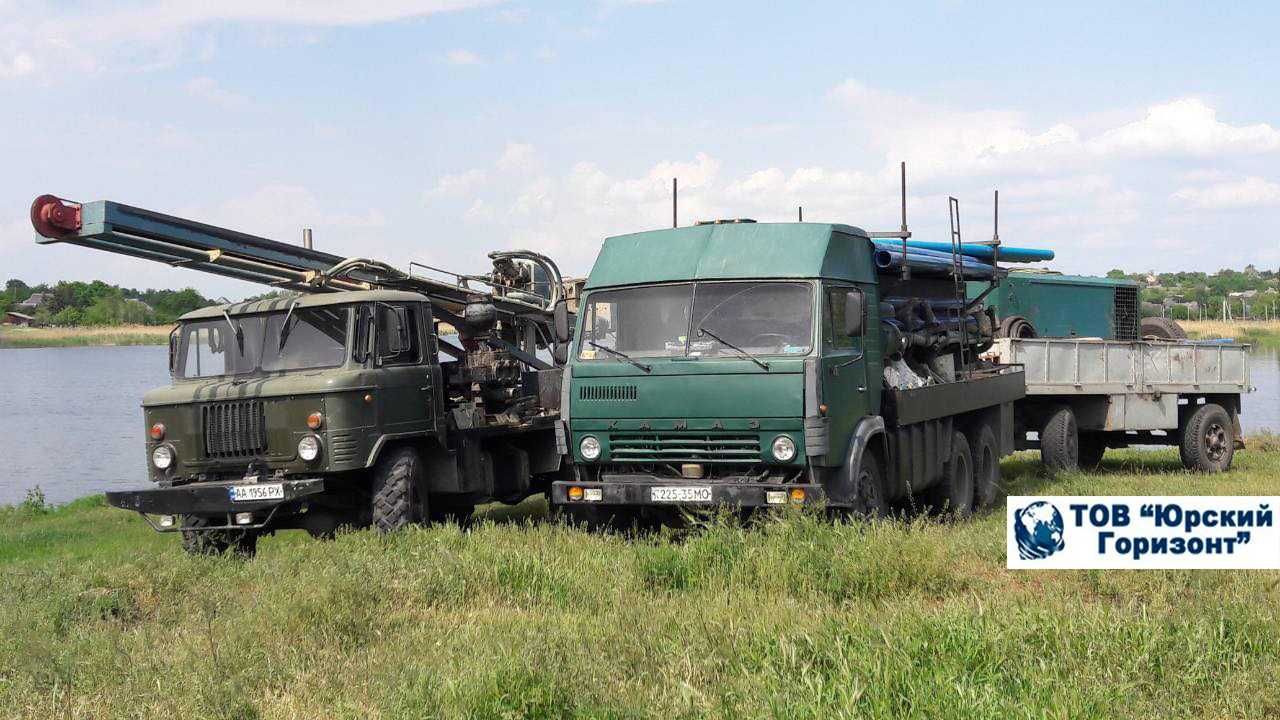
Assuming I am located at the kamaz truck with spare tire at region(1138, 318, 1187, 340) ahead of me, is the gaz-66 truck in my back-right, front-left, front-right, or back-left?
back-left

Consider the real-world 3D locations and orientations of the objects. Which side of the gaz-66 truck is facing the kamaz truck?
left

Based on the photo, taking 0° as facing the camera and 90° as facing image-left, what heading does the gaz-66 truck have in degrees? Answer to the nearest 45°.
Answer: approximately 45°

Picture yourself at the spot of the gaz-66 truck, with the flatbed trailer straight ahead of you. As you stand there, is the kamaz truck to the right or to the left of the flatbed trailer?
right

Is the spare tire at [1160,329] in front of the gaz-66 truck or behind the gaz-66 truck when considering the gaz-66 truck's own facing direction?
behind

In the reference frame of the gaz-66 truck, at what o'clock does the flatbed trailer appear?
The flatbed trailer is roughly at 7 o'clock from the gaz-66 truck.
